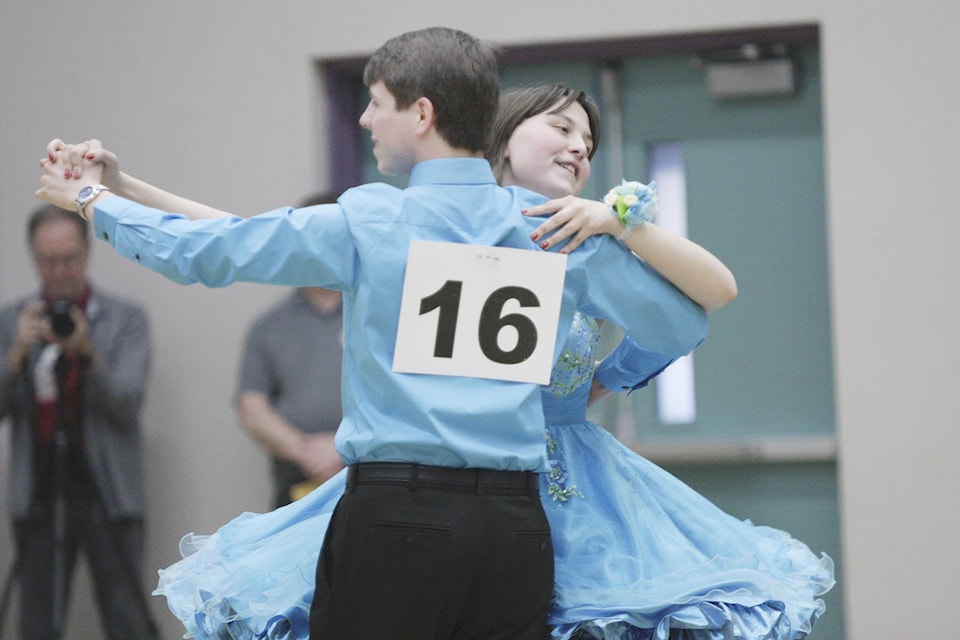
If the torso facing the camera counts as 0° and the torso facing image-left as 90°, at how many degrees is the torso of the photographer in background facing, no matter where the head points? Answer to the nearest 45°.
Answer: approximately 0°

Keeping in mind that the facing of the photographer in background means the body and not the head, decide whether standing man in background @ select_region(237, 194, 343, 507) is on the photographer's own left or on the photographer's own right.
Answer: on the photographer's own left

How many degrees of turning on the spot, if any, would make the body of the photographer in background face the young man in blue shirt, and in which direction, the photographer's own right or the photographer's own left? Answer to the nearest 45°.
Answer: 0° — they already face them

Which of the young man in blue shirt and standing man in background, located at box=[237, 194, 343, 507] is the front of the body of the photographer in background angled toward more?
the young man in blue shirt
